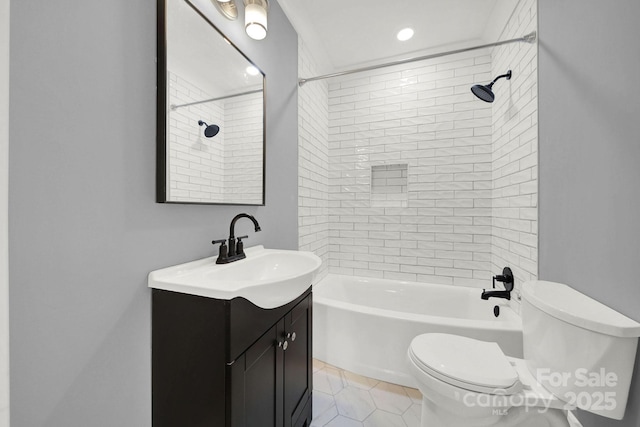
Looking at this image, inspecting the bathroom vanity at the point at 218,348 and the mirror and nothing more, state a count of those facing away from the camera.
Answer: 0

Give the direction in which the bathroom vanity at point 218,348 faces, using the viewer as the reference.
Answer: facing the viewer and to the right of the viewer

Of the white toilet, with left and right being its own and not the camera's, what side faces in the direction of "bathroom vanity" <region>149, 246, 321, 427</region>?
front

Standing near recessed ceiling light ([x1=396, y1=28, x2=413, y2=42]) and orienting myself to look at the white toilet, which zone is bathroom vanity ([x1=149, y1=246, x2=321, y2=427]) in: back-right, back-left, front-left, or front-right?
front-right

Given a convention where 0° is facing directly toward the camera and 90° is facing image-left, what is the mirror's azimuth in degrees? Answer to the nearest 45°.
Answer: approximately 315°

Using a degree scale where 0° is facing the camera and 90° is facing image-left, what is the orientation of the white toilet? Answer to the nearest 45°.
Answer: approximately 45°

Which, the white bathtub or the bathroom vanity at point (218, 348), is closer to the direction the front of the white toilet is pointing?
the bathroom vanity

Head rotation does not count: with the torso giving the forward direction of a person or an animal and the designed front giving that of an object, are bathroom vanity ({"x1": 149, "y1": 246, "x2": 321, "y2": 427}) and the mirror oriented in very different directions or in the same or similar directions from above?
same or similar directions
